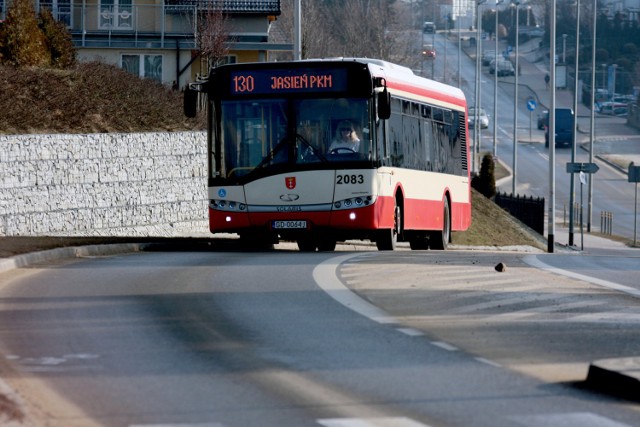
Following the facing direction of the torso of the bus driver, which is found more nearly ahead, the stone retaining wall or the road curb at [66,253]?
the road curb

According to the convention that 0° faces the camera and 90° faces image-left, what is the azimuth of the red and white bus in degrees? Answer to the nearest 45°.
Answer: approximately 0°

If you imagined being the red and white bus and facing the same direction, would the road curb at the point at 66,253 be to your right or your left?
on your right

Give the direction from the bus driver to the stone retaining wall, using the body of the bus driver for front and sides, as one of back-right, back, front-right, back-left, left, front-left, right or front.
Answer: back-right

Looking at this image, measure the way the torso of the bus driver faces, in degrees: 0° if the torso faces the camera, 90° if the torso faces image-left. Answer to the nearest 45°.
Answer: approximately 0°

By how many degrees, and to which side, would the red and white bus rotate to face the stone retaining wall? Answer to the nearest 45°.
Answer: approximately 135° to its right

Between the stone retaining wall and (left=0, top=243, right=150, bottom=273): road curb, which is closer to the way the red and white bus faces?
the road curb

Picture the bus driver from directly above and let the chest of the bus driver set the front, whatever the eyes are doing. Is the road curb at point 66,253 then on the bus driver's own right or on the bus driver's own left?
on the bus driver's own right
